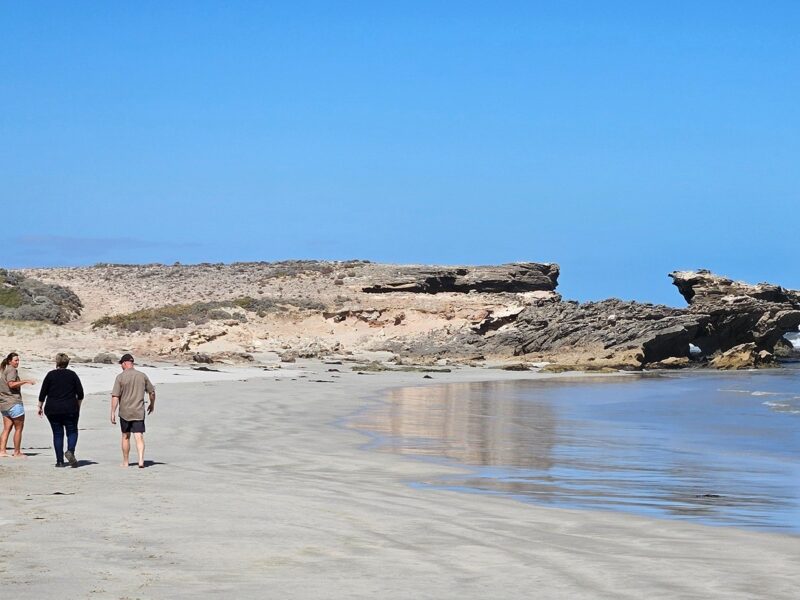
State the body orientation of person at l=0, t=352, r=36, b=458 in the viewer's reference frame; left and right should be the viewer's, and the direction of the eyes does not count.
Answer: facing to the right of the viewer

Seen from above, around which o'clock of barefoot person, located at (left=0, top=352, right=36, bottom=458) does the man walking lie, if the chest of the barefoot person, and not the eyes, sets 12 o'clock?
The man walking is roughly at 1 o'clock from the barefoot person.

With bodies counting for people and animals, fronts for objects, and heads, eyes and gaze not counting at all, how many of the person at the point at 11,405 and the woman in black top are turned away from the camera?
1

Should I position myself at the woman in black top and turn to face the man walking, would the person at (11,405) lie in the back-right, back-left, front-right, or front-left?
back-left

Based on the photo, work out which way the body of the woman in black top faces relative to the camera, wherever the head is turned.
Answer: away from the camera

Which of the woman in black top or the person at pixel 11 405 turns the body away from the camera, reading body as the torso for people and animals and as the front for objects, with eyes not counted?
the woman in black top

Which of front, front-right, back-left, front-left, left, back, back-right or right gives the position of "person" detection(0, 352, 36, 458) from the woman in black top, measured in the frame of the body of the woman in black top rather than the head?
front-left

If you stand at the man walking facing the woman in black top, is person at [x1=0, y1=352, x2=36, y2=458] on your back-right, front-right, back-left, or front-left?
front-right

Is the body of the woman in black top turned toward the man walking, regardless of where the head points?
no

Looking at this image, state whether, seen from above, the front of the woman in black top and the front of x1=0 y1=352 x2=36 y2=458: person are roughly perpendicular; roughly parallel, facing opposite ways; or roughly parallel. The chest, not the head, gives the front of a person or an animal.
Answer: roughly perpendicular
